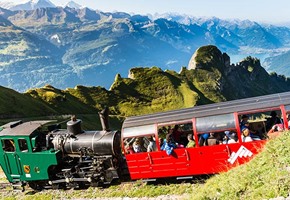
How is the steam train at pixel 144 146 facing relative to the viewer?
to the viewer's right
